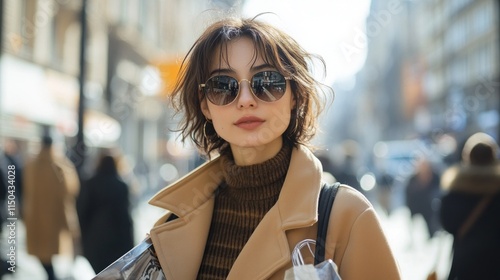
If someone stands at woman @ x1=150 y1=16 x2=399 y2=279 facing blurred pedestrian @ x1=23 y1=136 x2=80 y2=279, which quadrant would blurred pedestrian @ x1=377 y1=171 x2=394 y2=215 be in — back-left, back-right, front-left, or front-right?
front-right

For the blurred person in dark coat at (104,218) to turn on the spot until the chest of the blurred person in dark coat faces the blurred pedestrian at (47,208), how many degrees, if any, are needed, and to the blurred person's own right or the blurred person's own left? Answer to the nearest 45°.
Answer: approximately 45° to the blurred person's own left

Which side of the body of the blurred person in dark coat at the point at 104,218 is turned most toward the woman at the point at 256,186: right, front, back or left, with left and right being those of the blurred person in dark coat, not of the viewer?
back

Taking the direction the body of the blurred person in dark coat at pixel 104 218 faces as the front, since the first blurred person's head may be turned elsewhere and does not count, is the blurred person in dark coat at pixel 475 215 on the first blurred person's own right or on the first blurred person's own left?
on the first blurred person's own right

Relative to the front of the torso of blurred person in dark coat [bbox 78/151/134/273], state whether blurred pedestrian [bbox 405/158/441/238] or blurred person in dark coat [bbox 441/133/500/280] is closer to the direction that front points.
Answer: the blurred pedestrian

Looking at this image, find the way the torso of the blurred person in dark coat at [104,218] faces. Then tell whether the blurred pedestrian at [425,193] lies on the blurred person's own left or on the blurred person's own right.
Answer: on the blurred person's own right

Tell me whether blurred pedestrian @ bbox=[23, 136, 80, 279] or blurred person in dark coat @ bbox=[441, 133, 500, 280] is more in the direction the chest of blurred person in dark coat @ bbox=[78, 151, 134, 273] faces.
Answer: the blurred pedestrian

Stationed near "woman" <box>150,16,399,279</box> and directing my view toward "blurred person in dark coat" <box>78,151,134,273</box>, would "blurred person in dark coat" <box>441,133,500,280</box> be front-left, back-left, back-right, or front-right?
front-right

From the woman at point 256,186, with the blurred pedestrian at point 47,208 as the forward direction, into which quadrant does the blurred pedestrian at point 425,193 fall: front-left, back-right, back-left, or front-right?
front-right

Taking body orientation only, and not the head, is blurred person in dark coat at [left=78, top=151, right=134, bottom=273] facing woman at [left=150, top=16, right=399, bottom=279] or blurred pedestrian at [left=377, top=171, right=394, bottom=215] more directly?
the blurred pedestrian

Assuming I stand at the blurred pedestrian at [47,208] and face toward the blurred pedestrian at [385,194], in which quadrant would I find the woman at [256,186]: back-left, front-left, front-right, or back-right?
back-right

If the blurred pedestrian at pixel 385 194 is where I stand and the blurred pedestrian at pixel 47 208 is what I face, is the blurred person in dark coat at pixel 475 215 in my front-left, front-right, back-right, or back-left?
front-left

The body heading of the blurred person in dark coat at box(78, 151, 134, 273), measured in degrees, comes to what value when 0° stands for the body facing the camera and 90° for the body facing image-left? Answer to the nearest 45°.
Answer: approximately 180°

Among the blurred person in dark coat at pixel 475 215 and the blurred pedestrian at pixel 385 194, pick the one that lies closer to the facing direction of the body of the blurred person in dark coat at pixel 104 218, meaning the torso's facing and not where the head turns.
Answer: the blurred pedestrian
